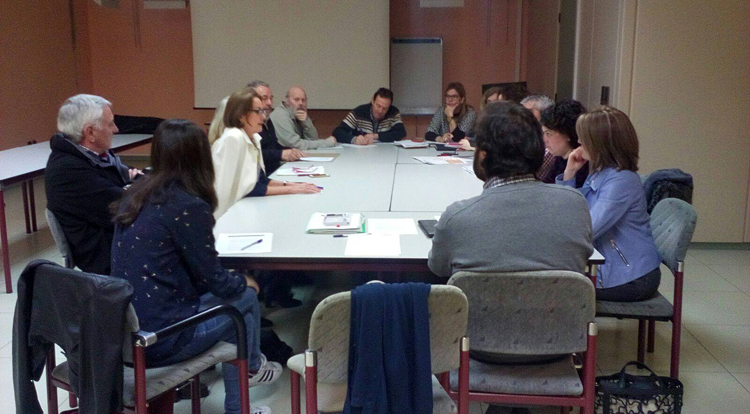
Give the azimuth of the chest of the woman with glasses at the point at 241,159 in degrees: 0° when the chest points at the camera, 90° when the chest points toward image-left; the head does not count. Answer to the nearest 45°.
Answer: approximately 270°

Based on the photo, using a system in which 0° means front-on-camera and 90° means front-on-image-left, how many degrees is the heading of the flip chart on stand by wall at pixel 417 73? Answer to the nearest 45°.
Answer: approximately 0°

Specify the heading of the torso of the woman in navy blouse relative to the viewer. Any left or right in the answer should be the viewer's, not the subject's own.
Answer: facing away from the viewer and to the right of the viewer

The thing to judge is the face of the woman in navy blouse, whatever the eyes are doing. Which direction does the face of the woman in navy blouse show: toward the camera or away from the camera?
away from the camera

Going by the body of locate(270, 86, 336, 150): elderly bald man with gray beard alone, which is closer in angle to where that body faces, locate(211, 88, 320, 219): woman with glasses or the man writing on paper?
the woman with glasses

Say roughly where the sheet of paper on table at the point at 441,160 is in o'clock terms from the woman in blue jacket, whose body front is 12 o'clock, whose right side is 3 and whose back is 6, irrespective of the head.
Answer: The sheet of paper on table is roughly at 2 o'clock from the woman in blue jacket.

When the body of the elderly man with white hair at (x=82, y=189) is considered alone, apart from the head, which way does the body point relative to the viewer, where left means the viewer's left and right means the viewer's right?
facing to the right of the viewer

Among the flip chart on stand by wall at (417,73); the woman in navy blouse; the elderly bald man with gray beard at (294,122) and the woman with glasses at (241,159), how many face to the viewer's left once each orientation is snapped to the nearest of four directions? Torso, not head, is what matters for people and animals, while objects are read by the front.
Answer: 0

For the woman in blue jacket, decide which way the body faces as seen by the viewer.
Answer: to the viewer's left

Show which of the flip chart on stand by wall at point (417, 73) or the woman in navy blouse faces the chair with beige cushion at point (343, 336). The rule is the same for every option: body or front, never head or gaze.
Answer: the flip chart on stand by wall

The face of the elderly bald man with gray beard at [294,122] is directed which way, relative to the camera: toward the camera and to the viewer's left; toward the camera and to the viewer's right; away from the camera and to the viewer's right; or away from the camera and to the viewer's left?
toward the camera and to the viewer's right

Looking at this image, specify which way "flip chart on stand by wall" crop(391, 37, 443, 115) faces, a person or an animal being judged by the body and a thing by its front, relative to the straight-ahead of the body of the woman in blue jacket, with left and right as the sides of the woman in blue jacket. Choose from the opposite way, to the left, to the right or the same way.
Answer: to the left

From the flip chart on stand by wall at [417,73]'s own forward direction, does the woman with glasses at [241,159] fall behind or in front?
in front

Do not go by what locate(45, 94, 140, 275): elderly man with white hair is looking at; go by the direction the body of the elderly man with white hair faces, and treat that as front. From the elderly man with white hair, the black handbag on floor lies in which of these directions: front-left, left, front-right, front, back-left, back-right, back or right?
front-right

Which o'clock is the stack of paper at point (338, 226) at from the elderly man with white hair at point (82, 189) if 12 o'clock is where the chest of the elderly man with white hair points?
The stack of paper is roughly at 1 o'clock from the elderly man with white hair.

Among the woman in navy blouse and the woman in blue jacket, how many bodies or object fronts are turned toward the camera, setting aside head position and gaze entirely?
0
